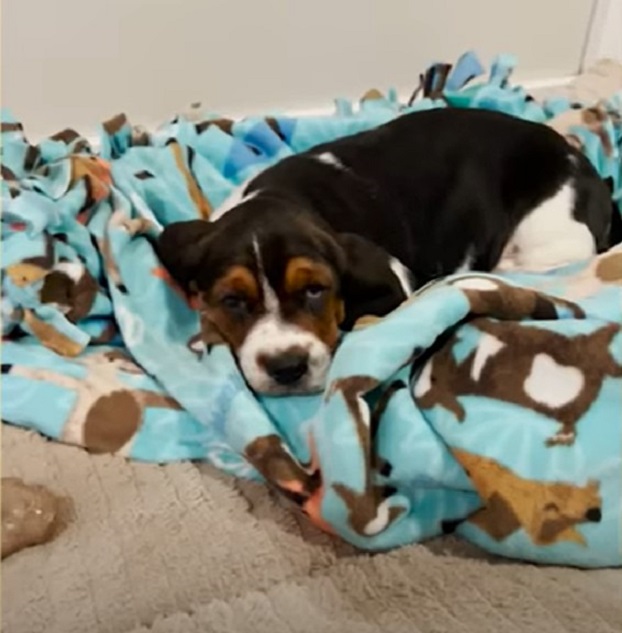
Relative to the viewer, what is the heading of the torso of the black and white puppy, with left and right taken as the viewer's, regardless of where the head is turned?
facing the viewer and to the left of the viewer
